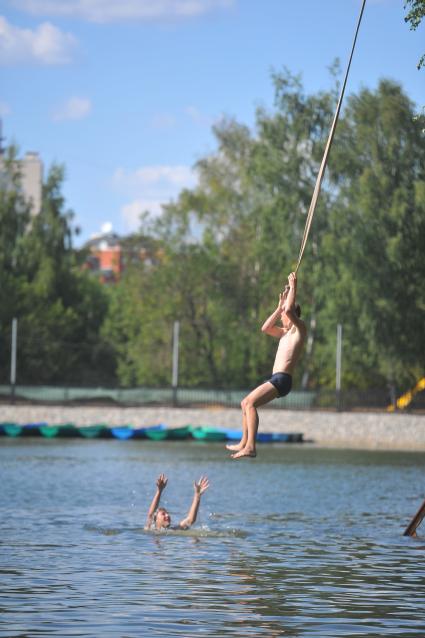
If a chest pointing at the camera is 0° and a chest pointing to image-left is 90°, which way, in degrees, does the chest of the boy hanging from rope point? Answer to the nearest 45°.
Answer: approximately 90°
